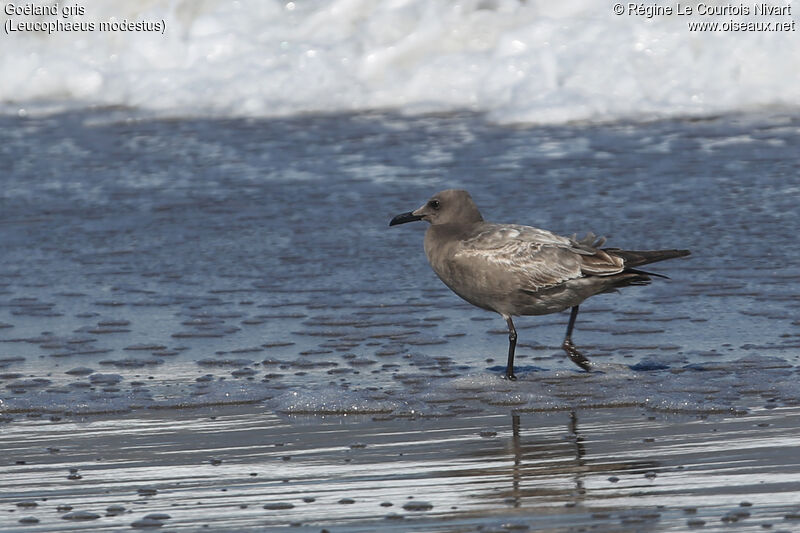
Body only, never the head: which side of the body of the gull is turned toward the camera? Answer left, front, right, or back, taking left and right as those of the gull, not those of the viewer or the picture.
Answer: left
